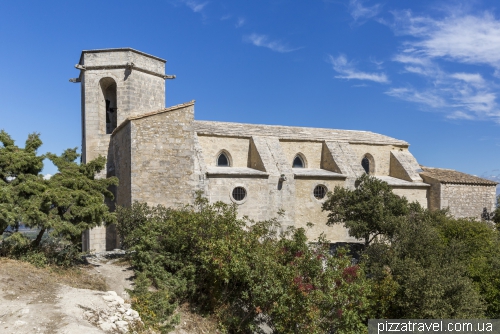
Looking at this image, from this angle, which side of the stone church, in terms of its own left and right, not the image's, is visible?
left

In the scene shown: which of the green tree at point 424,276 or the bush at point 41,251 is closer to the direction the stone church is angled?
the bush

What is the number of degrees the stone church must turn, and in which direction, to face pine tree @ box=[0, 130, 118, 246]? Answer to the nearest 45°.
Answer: approximately 45° to its left

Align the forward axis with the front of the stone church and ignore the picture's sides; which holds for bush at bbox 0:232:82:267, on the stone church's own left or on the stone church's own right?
on the stone church's own left

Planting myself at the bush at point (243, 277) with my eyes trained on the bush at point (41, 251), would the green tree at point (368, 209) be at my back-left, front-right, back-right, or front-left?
back-right

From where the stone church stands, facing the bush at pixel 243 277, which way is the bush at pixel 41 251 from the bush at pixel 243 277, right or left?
right

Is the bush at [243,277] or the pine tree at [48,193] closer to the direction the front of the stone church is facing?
the pine tree

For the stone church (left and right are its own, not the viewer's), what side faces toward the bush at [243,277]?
left

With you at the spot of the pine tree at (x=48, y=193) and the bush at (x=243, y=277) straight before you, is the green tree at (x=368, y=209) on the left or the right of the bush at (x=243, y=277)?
left

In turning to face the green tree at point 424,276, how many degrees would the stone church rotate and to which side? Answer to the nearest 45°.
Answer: approximately 135° to its left
